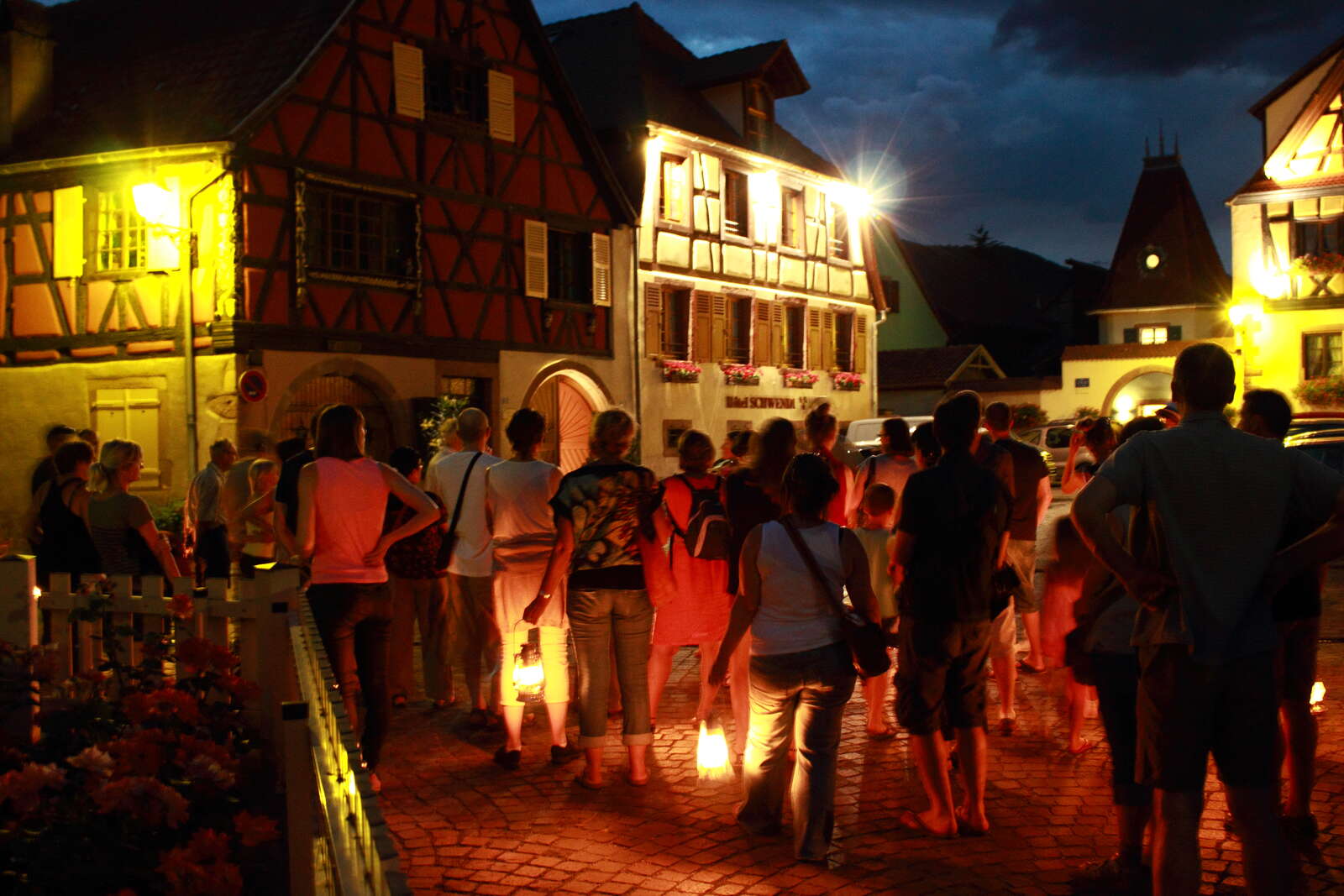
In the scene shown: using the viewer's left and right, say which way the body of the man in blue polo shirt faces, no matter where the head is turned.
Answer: facing away from the viewer

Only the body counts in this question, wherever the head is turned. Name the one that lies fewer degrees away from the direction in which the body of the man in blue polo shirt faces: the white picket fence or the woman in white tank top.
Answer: the woman in white tank top

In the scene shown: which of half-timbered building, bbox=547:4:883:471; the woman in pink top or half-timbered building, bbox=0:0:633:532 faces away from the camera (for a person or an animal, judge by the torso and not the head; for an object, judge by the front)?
the woman in pink top

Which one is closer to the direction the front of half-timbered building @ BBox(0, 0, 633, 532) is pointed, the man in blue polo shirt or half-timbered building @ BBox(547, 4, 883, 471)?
the man in blue polo shirt

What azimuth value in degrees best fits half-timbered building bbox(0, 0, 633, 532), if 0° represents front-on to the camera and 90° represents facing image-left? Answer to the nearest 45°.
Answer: approximately 315°

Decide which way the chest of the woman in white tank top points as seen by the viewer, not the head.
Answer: away from the camera

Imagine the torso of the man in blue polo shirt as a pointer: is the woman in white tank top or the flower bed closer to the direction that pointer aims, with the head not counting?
the woman in white tank top

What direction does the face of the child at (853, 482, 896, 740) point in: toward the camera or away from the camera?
away from the camera

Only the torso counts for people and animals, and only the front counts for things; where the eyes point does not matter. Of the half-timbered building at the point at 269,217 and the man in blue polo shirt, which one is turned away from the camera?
the man in blue polo shirt

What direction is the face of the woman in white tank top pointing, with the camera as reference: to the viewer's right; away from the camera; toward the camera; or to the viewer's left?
away from the camera

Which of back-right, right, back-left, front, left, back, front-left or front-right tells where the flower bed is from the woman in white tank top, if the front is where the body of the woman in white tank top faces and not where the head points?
back-left

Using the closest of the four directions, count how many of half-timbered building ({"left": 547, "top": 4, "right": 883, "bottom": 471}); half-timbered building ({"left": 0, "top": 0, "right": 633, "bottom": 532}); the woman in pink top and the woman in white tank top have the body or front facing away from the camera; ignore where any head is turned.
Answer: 2

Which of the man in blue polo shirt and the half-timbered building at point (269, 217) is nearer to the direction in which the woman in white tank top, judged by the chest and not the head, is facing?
the half-timbered building

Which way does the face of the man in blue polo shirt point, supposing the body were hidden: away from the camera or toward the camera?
away from the camera

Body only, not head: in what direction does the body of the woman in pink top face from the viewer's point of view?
away from the camera

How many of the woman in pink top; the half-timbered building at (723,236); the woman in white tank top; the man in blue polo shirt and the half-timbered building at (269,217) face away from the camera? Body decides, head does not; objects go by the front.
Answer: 3

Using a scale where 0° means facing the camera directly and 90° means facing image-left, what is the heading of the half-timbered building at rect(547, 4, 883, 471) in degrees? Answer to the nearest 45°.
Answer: approximately 315°
